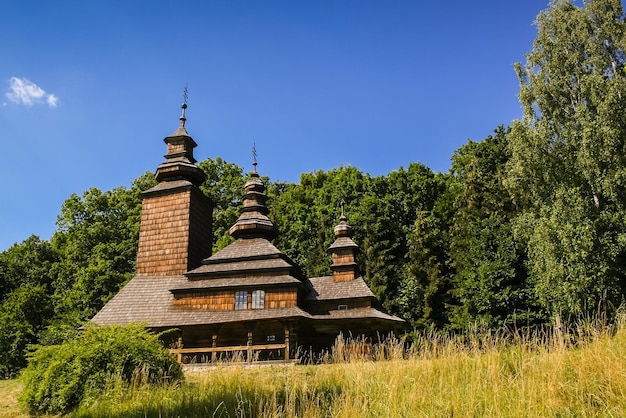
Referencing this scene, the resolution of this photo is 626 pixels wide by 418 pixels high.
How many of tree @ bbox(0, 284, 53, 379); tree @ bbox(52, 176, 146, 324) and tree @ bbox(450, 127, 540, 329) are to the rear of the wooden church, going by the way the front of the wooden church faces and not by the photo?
1

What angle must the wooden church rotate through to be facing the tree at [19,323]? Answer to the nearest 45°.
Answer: approximately 45° to its right

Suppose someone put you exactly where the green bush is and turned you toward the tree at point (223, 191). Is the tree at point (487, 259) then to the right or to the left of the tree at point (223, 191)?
right

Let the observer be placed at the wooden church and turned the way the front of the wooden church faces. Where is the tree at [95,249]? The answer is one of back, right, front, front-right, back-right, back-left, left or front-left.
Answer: front-right

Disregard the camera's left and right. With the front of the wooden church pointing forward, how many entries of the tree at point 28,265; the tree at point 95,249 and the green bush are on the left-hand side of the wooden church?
1

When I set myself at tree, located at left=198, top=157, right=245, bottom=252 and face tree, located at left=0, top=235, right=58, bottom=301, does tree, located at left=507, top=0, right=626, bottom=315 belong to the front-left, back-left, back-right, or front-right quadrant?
back-left

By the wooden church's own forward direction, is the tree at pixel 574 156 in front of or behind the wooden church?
behind

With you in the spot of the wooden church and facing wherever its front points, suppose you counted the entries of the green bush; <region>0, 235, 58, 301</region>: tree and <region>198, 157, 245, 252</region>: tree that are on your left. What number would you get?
1

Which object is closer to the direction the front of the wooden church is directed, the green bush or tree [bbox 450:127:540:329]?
the green bush

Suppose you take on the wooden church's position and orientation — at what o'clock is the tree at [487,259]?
The tree is roughly at 6 o'clock from the wooden church.

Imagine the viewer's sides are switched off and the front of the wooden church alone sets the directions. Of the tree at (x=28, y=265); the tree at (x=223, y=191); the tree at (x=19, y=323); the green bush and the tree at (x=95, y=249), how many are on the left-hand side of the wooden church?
1

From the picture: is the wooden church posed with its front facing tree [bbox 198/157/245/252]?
no

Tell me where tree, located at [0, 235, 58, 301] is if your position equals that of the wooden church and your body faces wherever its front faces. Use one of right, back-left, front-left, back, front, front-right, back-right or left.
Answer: front-right

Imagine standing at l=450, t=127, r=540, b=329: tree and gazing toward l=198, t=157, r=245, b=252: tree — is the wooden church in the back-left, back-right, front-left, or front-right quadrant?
front-left

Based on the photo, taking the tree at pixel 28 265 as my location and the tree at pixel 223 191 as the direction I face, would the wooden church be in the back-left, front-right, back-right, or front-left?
front-right

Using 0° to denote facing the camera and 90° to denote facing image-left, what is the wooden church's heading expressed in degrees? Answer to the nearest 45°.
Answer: approximately 90°

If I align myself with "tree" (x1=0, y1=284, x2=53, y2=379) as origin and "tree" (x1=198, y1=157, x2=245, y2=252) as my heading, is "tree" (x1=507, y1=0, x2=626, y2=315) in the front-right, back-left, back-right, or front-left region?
front-right
